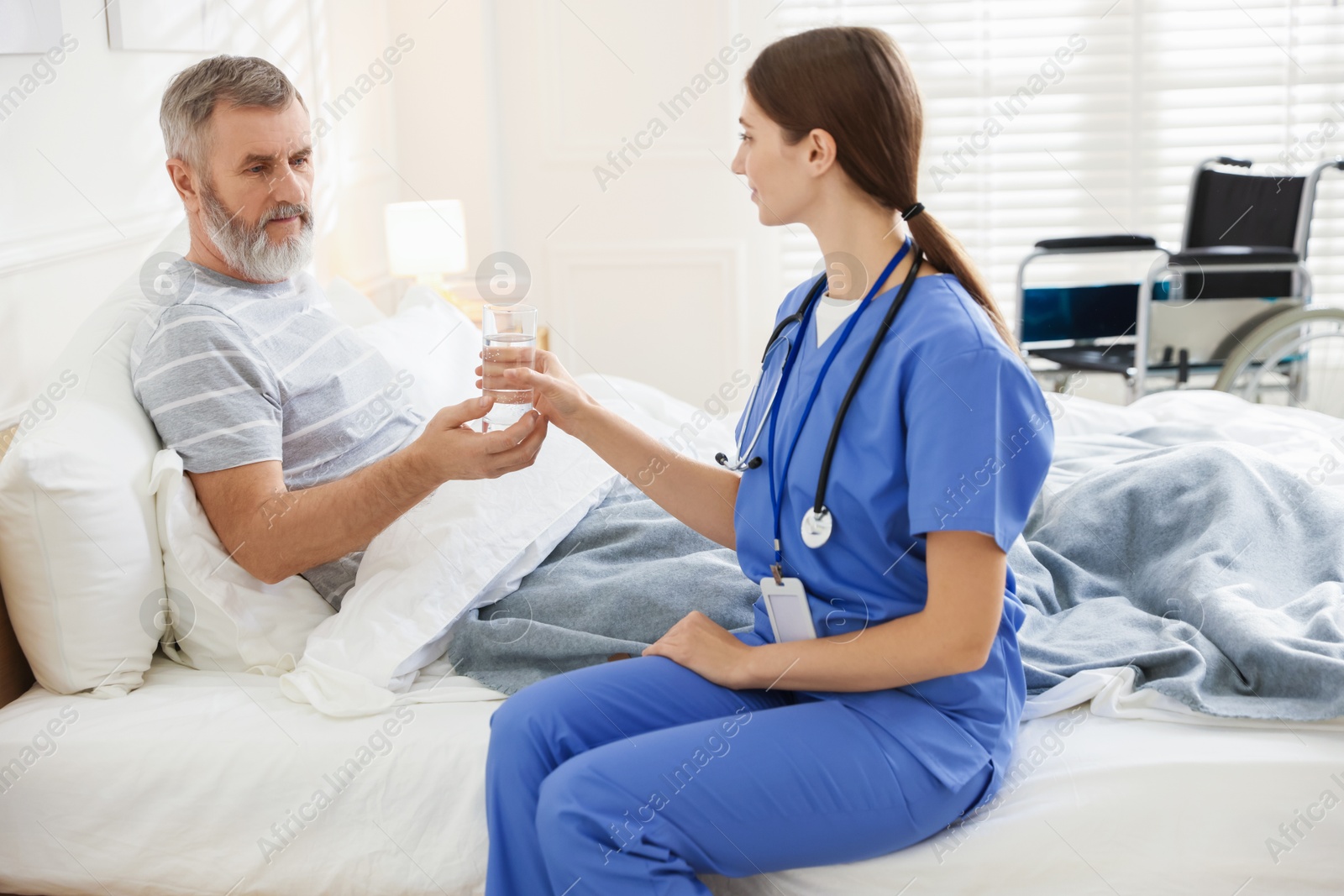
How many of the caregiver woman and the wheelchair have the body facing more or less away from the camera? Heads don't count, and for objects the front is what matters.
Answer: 0

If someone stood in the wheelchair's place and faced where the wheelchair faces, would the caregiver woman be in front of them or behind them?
in front

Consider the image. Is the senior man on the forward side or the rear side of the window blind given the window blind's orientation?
on the forward side

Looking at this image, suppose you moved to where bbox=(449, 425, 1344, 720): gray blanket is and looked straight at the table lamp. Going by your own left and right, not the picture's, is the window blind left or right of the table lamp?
right

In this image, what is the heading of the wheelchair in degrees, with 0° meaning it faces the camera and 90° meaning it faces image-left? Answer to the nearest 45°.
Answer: approximately 45°

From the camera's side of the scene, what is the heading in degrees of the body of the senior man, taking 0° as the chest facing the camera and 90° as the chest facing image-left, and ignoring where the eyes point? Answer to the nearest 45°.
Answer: approximately 315°

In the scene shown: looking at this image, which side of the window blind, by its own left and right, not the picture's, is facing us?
front

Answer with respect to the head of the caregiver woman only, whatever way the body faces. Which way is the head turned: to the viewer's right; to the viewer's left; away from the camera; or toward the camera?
to the viewer's left

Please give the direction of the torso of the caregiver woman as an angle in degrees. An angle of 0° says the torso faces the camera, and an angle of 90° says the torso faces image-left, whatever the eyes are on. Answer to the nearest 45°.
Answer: approximately 45°
